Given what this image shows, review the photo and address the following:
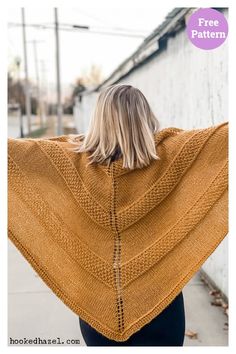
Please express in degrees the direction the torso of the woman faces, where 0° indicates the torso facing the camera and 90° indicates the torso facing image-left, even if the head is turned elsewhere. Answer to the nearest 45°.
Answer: approximately 180°

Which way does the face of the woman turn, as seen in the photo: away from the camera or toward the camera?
away from the camera
